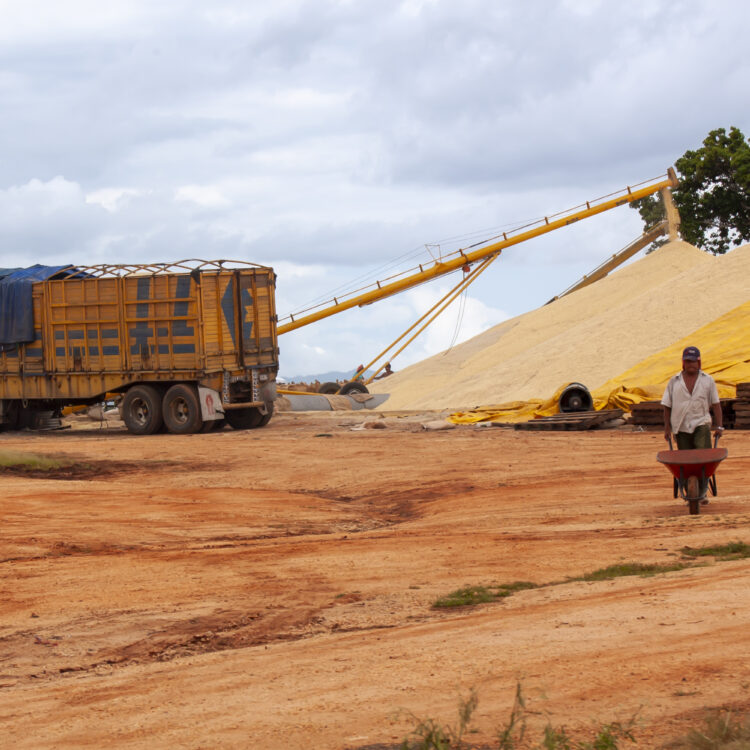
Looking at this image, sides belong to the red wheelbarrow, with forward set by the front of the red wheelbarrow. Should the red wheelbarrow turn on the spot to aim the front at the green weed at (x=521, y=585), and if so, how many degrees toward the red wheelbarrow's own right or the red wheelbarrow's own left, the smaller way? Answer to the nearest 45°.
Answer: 0° — it already faces it

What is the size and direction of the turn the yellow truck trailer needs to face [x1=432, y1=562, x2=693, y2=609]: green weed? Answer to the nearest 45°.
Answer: approximately 135° to its left

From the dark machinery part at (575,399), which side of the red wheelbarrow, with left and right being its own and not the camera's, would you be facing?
back

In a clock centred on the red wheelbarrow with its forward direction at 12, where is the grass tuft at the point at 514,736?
The grass tuft is roughly at 12 o'clock from the red wheelbarrow.

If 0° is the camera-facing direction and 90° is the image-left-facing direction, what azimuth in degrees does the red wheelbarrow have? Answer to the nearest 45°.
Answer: approximately 0°

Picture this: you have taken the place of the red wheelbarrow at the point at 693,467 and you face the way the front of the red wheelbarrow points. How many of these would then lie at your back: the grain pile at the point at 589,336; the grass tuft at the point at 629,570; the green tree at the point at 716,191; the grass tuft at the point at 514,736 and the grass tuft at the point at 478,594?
2

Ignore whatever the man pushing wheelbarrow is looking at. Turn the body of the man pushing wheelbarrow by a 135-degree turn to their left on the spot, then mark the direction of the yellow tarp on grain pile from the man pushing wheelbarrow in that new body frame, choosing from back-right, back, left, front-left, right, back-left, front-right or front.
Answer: front-left

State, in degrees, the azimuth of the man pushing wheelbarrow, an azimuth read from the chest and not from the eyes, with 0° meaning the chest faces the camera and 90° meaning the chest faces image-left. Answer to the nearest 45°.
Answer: approximately 0°

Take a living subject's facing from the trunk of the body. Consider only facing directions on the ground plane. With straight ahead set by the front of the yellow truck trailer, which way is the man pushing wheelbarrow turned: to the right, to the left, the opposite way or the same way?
to the left

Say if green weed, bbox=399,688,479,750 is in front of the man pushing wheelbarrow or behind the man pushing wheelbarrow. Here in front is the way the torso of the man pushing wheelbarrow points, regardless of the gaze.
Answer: in front

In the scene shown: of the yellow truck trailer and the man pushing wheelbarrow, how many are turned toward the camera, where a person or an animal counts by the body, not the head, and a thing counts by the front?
1

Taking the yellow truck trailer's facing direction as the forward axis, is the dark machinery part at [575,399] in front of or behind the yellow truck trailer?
behind

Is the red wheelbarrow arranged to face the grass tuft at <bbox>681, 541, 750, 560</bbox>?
yes

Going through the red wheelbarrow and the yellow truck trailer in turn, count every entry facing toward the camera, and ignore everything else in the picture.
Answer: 1

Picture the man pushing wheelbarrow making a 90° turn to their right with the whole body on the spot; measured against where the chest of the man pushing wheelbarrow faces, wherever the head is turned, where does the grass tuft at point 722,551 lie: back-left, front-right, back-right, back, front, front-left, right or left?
left

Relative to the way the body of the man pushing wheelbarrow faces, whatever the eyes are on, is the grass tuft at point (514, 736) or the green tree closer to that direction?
the grass tuft

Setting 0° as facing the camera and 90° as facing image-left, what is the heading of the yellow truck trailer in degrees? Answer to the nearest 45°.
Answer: approximately 135°
